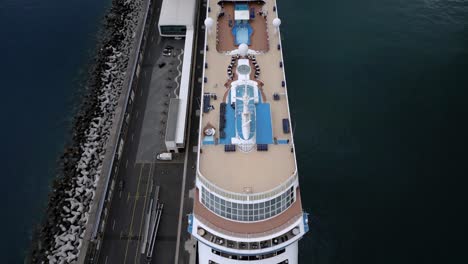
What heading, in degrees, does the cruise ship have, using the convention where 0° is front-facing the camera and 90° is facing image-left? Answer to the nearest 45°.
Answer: approximately 0°
